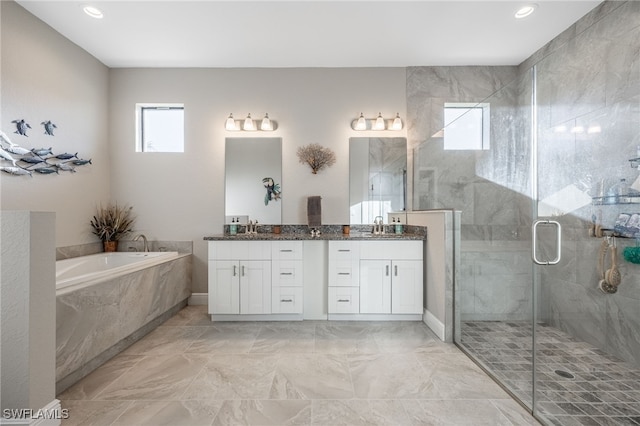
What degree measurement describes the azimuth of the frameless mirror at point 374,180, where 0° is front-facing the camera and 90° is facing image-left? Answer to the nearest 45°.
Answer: approximately 0°

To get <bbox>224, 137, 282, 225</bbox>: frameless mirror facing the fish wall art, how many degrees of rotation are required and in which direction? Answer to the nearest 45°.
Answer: approximately 90° to its right

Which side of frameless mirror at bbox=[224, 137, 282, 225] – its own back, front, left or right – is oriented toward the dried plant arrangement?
right

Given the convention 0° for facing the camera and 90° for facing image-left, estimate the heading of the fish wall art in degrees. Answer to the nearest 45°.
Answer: approximately 315°

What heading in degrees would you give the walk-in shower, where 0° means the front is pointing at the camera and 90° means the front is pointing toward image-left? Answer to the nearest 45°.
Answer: approximately 45°

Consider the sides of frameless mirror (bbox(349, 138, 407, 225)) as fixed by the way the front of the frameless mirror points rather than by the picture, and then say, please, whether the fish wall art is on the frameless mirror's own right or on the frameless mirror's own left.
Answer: on the frameless mirror's own right

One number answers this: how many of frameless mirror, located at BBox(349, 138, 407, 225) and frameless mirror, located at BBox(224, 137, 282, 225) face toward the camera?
2

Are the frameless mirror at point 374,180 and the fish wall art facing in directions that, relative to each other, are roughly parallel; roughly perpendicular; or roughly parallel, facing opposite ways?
roughly perpendicular

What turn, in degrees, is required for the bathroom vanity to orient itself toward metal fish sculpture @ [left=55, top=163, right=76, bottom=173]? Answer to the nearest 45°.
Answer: approximately 90° to its right
